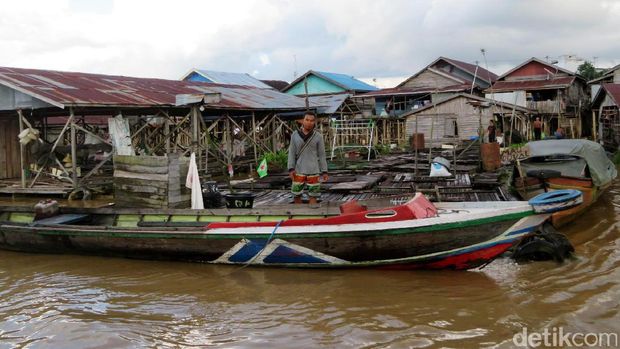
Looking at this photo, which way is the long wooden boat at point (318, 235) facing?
to the viewer's right

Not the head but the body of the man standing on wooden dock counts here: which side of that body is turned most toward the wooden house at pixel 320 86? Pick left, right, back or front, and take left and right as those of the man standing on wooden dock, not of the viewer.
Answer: back

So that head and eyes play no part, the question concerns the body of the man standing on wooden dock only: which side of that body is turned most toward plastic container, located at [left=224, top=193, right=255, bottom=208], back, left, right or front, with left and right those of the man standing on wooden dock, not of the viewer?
right

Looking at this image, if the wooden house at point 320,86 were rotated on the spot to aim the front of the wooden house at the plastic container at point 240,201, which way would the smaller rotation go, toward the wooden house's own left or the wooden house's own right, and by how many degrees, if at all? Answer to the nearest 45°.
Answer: approximately 45° to the wooden house's own left

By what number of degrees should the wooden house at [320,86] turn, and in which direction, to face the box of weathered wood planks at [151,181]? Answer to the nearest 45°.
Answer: approximately 45° to its left

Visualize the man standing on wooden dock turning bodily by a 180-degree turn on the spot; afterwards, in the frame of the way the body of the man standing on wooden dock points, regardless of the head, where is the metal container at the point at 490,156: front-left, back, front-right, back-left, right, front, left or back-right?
front-right

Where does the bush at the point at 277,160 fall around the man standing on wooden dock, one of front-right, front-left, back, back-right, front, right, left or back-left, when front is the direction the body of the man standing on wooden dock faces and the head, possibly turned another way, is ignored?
back

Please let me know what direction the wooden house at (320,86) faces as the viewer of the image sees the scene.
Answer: facing the viewer and to the left of the viewer

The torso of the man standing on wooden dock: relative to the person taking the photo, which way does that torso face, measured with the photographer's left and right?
facing the viewer

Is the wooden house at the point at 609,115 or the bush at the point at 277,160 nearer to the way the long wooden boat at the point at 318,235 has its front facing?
the wooden house

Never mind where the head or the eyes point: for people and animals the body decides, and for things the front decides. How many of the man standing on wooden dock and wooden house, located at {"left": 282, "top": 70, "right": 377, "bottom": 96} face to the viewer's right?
0

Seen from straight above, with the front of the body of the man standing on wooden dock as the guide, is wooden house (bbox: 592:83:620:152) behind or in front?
behind

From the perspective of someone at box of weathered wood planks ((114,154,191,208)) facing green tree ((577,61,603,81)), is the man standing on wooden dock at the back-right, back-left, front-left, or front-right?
front-right

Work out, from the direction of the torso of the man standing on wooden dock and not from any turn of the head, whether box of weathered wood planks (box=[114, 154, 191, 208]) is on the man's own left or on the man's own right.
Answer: on the man's own right

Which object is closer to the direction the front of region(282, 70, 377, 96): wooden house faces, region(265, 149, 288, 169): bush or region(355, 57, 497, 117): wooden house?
the bush

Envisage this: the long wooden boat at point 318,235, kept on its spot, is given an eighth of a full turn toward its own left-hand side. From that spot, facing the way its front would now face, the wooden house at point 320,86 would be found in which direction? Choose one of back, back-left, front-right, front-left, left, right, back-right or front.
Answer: front-left
